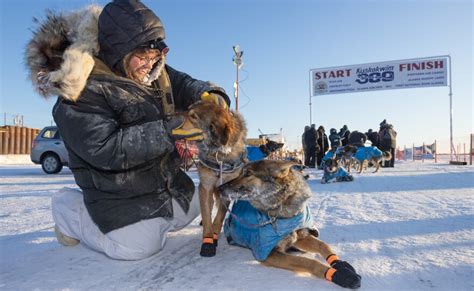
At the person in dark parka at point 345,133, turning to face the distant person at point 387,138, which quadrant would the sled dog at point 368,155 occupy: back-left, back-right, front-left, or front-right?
front-right

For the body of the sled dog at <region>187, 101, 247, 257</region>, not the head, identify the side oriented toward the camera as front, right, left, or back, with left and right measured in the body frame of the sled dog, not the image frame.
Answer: front
